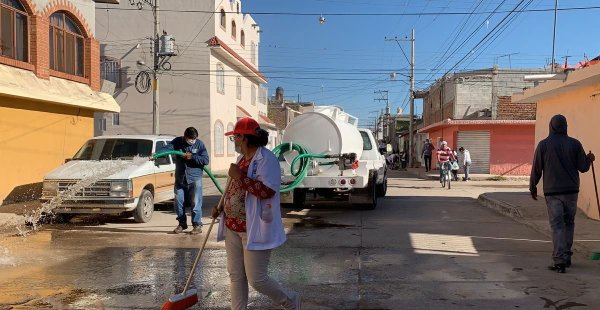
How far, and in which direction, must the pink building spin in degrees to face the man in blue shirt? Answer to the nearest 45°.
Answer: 0° — it already faces them

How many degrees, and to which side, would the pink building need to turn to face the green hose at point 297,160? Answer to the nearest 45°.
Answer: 0° — it already faces it

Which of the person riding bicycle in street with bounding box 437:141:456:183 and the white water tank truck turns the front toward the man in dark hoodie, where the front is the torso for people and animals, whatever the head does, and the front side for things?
the person riding bicycle in street

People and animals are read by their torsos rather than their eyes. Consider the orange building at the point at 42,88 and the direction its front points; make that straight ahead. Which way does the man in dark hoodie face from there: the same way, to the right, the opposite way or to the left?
to the left

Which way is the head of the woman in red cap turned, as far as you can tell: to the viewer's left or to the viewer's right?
to the viewer's left

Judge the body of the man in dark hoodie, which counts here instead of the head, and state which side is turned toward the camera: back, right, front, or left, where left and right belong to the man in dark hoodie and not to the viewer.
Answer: back

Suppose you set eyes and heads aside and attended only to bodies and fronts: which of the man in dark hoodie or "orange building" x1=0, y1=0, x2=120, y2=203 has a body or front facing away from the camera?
the man in dark hoodie

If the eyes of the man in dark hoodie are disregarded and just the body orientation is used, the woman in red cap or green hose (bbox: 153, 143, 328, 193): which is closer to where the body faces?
the green hose

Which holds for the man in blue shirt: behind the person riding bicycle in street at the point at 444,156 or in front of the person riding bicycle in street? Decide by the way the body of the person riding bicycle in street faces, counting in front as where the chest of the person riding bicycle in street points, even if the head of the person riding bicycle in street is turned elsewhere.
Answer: in front
